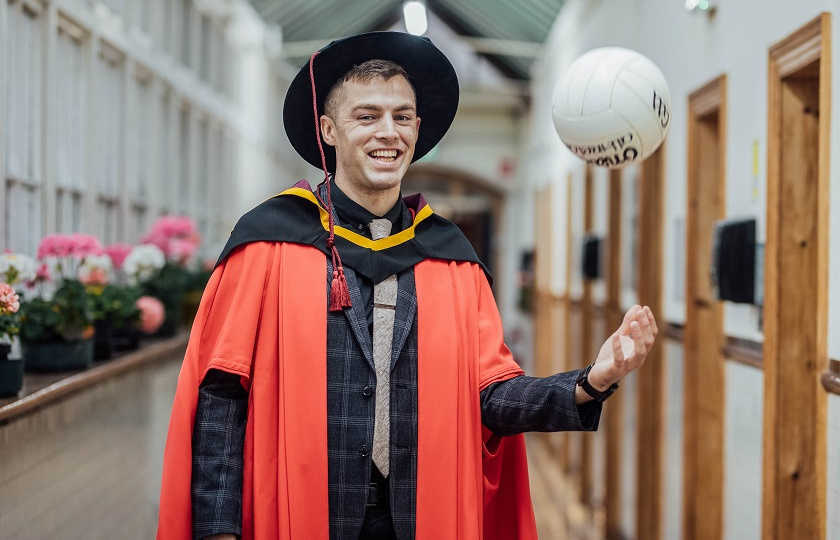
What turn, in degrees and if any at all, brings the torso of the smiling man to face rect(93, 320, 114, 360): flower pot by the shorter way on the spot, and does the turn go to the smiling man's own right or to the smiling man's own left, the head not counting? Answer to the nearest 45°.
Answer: approximately 135° to the smiling man's own right

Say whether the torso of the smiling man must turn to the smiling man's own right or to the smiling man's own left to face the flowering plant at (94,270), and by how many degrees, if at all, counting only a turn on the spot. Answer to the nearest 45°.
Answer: approximately 135° to the smiling man's own right

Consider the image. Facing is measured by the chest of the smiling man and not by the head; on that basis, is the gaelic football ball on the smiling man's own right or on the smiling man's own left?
on the smiling man's own left

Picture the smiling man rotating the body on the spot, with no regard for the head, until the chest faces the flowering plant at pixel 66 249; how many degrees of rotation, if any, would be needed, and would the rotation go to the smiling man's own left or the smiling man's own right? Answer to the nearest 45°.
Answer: approximately 135° to the smiling man's own right

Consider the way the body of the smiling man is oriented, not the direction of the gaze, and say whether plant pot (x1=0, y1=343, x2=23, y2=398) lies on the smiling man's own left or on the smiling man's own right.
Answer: on the smiling man's own right

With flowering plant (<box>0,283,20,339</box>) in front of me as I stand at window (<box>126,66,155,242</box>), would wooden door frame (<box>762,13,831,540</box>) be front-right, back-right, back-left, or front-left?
front-left

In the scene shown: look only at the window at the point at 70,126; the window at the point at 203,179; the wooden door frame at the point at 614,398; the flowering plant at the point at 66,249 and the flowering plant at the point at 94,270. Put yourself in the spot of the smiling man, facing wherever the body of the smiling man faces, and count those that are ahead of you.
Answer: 0

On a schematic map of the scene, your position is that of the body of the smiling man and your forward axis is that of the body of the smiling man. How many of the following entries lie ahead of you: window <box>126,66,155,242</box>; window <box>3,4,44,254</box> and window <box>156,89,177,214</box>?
0

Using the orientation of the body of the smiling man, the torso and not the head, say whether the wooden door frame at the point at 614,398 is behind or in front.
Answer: behind

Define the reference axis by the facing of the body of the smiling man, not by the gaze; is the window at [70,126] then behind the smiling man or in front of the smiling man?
behind

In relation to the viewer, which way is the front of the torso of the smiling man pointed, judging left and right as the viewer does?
facing the viewer

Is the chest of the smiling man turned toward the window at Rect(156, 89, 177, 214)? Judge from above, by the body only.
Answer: no
